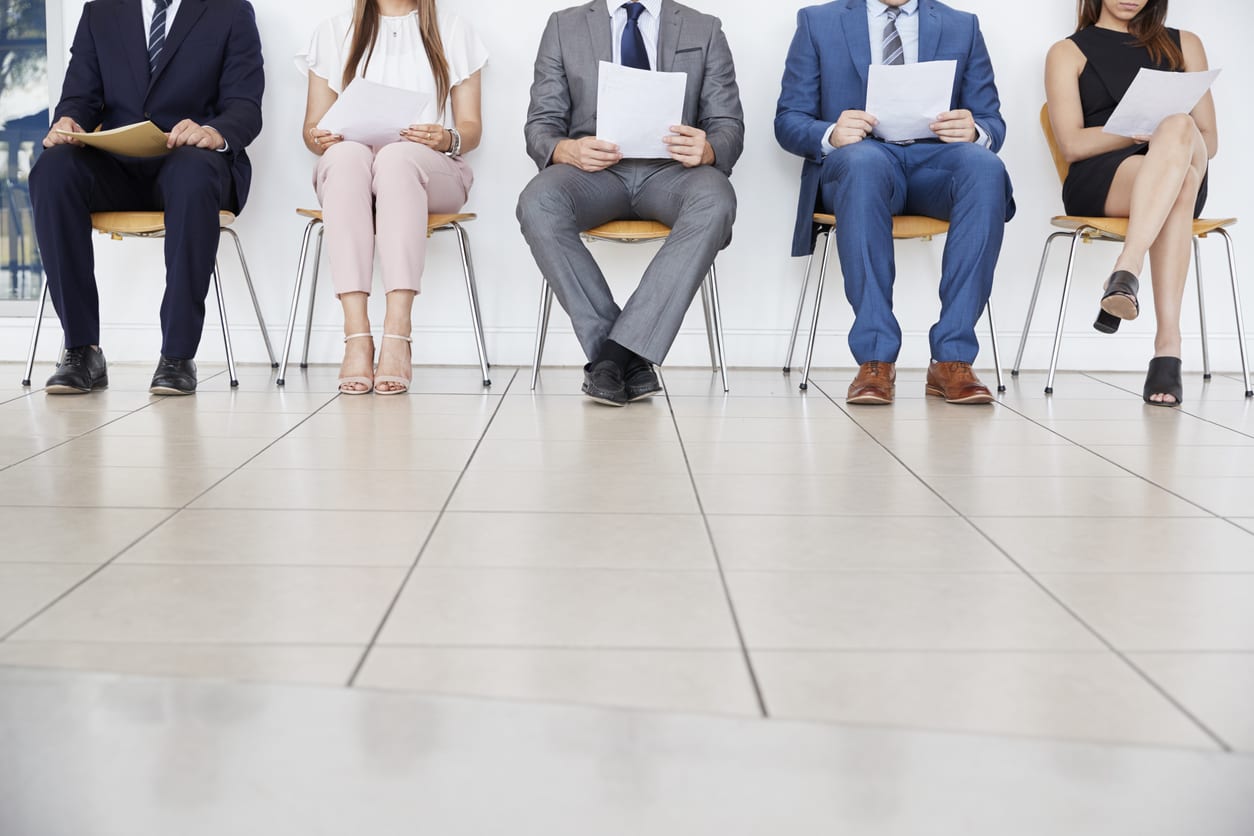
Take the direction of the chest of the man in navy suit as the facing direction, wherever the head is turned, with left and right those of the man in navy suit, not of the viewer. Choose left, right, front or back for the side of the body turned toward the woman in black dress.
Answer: left

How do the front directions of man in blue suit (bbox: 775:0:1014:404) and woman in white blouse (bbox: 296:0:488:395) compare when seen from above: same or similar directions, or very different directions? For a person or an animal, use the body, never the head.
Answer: same or similar directions

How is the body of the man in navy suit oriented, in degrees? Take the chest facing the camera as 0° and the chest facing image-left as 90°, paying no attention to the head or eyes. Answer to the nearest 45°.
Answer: approximately 0°

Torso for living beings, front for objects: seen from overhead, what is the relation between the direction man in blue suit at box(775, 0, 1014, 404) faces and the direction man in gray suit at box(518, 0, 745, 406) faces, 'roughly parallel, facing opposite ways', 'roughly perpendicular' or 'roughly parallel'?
roughly parallel

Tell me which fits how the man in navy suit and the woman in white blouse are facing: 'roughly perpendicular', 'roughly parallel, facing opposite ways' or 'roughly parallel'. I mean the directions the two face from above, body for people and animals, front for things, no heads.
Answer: roughly parallel

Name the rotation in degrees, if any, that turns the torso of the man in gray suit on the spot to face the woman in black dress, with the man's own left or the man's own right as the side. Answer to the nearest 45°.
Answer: approximately 90° to the man's own left

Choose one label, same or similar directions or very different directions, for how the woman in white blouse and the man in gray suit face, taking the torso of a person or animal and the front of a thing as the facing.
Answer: same or similar directions

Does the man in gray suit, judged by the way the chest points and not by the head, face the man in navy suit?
no

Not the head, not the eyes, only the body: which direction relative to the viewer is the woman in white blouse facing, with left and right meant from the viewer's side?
facing the viewer

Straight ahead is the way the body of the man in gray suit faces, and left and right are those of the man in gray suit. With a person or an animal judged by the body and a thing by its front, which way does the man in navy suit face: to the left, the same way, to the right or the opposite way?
the same way

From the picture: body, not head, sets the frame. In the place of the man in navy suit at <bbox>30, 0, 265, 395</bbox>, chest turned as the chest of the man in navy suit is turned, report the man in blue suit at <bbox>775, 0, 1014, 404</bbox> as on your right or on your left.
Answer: on your left

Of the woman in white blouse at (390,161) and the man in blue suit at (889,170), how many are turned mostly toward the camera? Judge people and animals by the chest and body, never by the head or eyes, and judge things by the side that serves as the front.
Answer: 2
